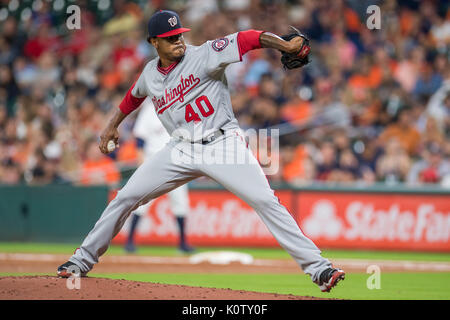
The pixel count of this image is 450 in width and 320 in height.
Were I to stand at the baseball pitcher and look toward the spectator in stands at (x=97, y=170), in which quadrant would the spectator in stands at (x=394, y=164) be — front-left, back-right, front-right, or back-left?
front-right

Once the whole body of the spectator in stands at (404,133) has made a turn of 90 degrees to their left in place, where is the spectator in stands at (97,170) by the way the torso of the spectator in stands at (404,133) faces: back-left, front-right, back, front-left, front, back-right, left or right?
back

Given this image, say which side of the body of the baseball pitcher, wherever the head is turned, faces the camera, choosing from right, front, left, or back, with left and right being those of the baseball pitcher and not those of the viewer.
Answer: front

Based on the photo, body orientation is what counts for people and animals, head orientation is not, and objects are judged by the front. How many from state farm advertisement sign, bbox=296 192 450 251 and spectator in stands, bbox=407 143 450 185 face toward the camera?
2

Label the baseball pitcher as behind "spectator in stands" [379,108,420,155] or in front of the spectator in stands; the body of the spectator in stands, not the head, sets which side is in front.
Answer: in front

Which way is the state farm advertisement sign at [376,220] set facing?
toward the camera

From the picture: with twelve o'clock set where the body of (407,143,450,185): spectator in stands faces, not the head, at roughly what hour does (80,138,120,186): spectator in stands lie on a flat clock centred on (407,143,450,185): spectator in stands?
(80,138,120,186): spectator in stands is roughly at 3 o'clock from (407,143,450,185): spectator in stands.

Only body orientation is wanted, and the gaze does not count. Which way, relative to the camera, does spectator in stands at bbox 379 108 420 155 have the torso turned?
toward the camera

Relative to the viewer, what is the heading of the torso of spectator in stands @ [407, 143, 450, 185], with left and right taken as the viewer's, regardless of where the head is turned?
facing the viewer
